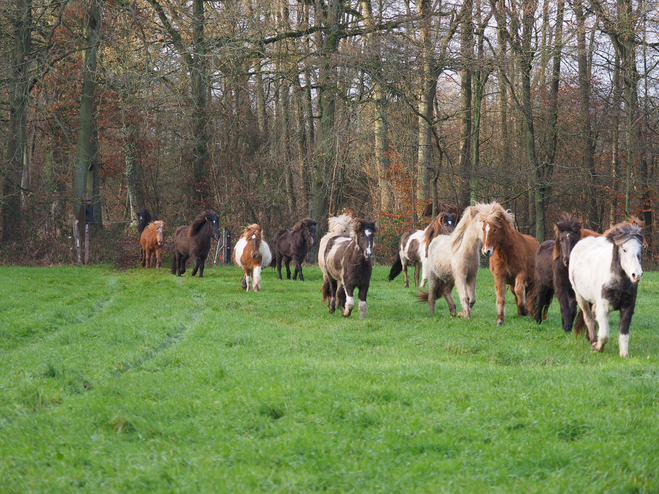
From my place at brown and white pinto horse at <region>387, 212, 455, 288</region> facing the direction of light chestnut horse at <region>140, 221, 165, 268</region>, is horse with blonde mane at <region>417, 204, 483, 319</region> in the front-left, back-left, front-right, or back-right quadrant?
back-left

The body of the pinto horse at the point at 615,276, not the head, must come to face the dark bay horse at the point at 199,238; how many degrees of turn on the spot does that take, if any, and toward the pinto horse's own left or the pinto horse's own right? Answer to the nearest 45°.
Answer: approximately 180°

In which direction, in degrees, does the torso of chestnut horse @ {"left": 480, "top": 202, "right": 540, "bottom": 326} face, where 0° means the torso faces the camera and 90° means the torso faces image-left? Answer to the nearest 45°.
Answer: approximately 45°

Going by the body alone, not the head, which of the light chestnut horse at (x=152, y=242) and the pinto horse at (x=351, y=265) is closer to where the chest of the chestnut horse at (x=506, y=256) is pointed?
the pinto horse

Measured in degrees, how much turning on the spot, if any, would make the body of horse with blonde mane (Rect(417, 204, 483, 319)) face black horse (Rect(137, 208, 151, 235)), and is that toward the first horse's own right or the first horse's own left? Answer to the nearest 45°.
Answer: approximately 180°

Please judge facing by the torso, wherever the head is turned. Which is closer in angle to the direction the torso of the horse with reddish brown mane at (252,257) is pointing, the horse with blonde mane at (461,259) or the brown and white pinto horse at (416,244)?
the horse with blonde mane

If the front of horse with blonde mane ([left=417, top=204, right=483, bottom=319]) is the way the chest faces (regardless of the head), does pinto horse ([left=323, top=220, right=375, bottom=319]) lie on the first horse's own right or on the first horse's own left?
on the first horse's own right
